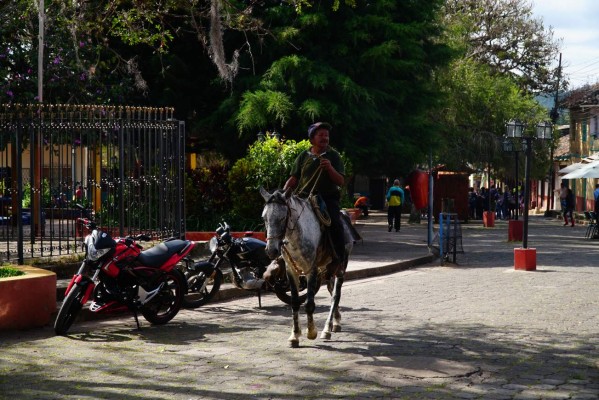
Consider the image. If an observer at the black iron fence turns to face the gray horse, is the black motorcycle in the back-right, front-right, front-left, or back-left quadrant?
front-left

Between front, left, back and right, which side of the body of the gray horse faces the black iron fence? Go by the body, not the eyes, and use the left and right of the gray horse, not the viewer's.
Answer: right

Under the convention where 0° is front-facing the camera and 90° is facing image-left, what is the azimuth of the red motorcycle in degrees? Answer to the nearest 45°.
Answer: approximately 45°

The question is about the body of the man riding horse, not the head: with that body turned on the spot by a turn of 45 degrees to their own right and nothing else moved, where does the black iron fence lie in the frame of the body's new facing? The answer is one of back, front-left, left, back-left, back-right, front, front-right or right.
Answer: front-right

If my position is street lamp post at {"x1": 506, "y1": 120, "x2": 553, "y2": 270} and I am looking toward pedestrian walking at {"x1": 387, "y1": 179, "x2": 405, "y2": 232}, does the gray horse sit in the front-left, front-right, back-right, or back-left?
back-left

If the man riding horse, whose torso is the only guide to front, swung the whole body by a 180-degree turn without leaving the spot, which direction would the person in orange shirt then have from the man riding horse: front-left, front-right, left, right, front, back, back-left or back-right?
front-left

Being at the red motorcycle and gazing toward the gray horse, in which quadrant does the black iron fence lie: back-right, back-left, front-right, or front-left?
back-left

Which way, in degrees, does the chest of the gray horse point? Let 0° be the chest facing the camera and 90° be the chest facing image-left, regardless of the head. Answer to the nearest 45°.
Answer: approximately 45°

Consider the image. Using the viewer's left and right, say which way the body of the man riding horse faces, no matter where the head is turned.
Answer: facing the viewer and to the left of the viewer

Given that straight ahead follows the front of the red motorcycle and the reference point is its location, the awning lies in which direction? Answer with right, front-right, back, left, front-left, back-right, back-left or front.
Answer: back

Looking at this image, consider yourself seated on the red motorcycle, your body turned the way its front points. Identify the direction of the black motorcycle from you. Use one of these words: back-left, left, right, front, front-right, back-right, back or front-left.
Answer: back
